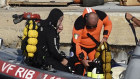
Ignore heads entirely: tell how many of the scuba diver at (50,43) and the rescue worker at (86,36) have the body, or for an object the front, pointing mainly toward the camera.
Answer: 1

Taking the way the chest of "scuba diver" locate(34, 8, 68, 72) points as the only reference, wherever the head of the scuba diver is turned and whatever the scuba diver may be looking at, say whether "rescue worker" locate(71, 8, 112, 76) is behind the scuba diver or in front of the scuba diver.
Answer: in front

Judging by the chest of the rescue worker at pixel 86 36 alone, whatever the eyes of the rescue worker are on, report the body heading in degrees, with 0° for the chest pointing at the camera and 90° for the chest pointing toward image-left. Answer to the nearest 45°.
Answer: approximately 0°

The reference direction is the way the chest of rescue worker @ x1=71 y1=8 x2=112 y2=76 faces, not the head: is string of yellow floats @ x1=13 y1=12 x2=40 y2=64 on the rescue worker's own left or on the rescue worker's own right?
on the rescue worker's own right

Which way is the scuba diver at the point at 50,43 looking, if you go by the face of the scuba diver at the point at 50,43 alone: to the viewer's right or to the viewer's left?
to the viewer's right

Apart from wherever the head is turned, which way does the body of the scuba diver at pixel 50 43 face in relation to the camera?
to the viewer's right
